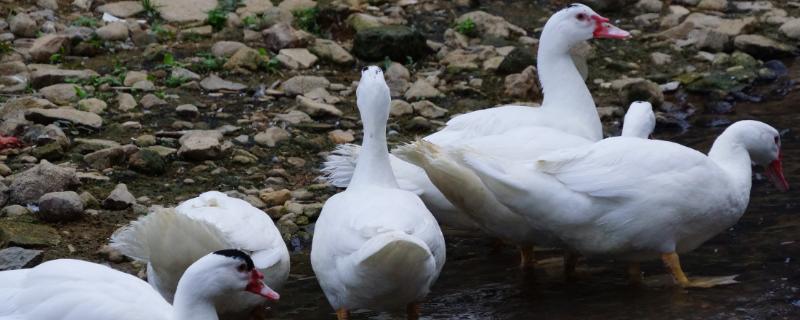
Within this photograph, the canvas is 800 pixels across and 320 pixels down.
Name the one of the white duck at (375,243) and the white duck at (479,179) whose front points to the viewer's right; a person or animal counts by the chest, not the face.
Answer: the white duck at (479,179)

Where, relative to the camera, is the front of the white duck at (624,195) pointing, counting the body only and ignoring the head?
to the viewer's right

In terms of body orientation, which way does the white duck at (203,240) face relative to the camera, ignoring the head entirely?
to the viewer's right

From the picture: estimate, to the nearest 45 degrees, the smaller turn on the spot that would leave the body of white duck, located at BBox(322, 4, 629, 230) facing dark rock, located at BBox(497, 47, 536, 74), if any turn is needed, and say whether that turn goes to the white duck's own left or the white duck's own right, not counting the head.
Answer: approximately 90° to the white duck's own left

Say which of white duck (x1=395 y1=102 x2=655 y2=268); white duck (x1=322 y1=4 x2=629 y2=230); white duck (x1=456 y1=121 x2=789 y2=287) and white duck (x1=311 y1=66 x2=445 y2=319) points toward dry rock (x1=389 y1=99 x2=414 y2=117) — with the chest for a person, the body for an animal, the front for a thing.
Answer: white duck (x1=311 y1=66 x2=445 y2=319)

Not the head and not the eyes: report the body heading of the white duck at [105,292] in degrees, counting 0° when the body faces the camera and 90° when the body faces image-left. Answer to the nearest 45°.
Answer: approximately 270°

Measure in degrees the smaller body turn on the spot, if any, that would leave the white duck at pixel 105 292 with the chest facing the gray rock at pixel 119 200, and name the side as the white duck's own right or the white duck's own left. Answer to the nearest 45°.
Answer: approximately 90° to the white duck's own left

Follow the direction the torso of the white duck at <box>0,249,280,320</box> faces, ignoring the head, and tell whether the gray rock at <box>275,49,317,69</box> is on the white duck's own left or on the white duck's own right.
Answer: on the white duck's own left

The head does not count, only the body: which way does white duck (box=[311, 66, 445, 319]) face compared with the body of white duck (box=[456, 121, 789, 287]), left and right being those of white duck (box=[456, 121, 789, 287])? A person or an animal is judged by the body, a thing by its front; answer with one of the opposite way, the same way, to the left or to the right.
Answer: to the left

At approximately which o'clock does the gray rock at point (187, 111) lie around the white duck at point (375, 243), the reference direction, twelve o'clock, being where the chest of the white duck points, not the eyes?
The gray rock is roughly at 11 o'clock from the white duck.

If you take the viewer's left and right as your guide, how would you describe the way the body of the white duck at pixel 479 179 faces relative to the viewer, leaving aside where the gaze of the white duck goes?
facing to the right of the viewer
